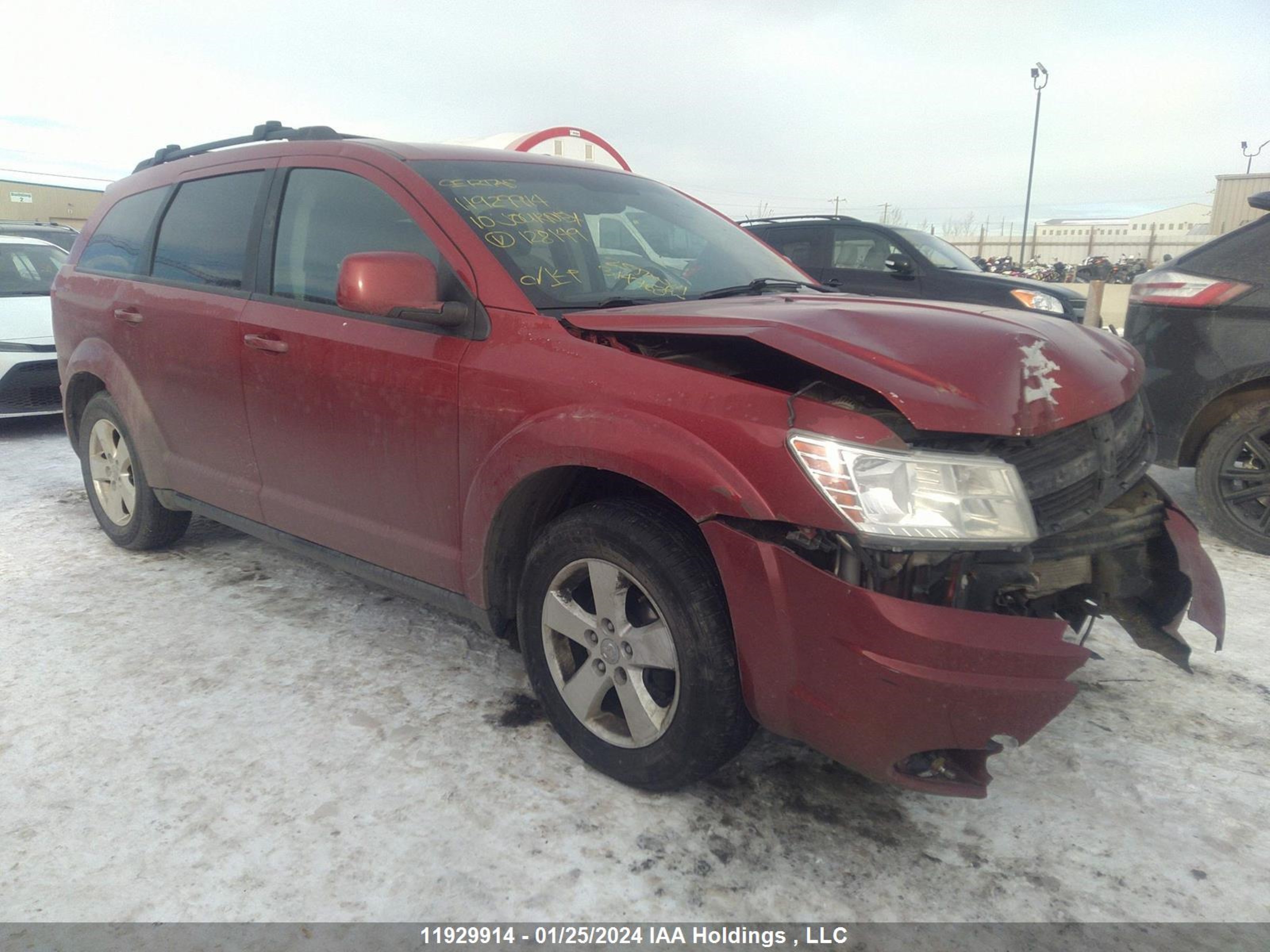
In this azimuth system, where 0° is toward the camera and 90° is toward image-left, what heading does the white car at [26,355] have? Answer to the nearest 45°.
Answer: approximately 315°

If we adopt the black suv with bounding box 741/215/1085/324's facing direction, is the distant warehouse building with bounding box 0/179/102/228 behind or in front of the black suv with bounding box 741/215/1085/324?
behind

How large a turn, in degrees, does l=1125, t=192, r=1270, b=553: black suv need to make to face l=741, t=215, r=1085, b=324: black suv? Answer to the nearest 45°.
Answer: approximately 135° to its left

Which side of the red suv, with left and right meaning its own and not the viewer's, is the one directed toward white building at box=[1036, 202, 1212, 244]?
left

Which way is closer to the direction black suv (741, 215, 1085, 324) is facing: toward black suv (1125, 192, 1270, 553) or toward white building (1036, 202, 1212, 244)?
the black suv

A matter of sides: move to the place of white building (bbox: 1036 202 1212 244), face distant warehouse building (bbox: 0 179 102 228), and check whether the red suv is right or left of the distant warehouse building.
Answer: left

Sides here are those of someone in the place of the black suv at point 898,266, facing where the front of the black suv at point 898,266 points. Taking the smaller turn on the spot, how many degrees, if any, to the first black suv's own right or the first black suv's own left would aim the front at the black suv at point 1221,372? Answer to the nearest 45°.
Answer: approximately 45° to the first black suv's own right

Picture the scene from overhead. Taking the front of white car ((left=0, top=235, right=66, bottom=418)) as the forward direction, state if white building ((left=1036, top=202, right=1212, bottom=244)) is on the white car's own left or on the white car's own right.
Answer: on the white car's own left

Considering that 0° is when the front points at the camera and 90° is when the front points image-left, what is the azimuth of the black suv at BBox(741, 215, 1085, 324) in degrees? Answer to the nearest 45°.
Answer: approximately 315°

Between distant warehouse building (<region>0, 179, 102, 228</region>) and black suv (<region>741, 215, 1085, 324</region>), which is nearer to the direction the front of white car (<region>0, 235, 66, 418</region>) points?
the black suv

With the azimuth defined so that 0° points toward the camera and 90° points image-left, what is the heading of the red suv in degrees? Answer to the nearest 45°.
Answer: approximately 315°

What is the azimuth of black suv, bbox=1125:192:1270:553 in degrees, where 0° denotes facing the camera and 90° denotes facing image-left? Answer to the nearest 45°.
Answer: approximately 270°
